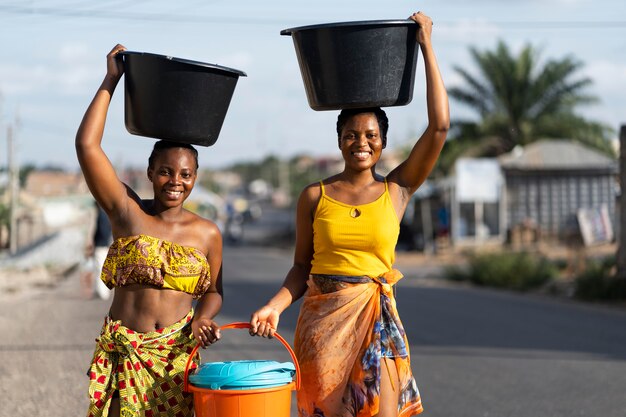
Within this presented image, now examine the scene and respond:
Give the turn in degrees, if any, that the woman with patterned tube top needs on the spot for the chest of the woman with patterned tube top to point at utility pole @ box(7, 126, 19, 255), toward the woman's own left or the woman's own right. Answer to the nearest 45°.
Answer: approximately 180°

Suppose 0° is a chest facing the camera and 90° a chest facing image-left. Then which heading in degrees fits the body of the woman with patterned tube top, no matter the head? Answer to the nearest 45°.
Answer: approximately 0°

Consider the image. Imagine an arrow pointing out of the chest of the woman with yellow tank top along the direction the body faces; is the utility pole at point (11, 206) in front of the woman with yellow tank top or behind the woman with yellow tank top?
behind

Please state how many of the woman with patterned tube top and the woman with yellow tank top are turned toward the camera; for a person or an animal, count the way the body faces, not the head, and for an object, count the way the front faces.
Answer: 2

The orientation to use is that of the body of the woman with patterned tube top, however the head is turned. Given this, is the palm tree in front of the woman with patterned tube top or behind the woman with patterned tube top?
behind
